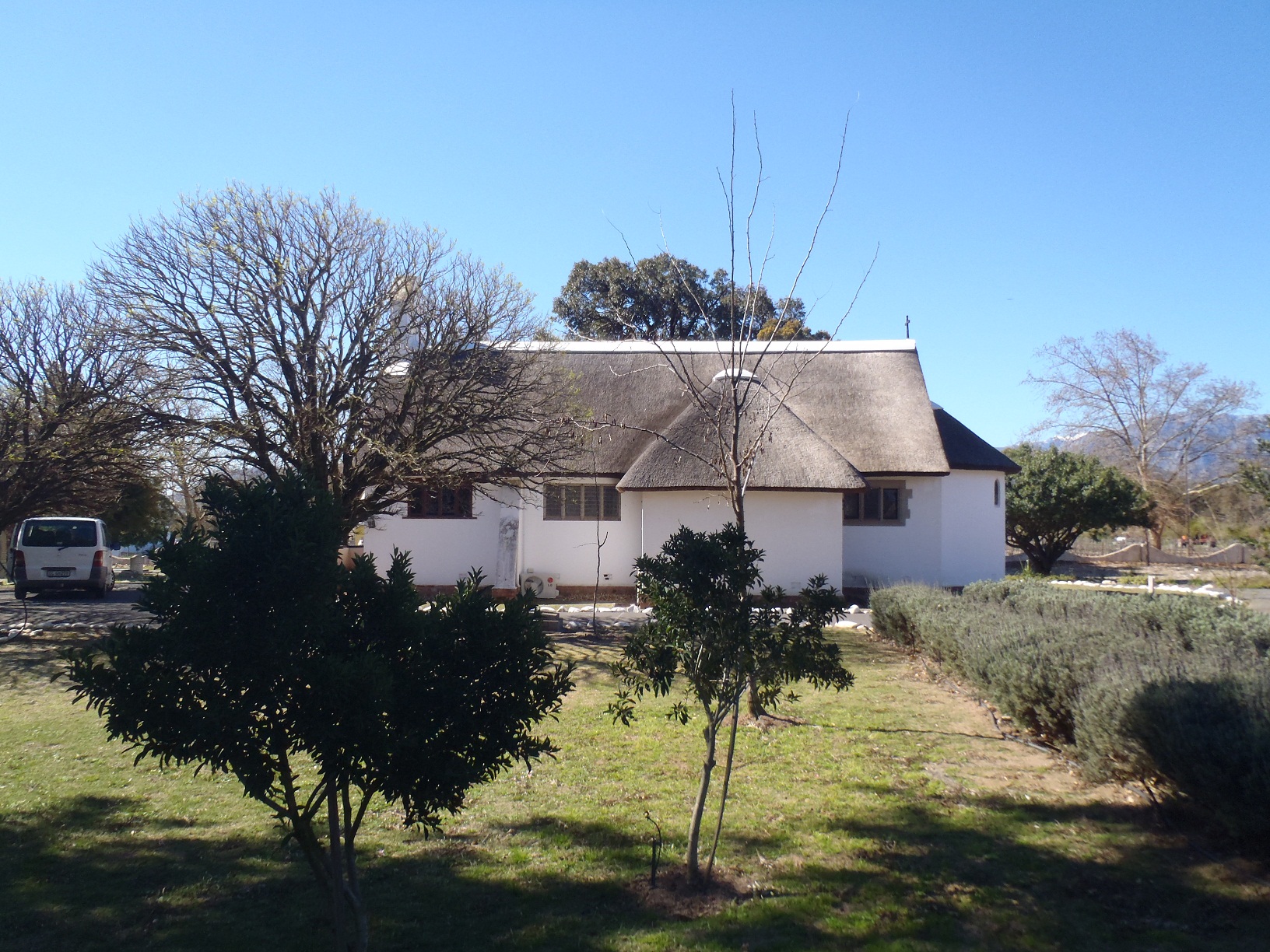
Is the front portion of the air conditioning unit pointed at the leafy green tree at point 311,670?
yes

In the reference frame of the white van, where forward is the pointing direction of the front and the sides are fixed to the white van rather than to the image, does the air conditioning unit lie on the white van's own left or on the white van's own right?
on the white van's own right

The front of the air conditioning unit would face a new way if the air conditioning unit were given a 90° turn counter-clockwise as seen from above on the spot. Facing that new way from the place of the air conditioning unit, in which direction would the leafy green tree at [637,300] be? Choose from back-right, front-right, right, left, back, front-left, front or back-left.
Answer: left

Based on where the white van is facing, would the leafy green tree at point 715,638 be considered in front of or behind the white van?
behind

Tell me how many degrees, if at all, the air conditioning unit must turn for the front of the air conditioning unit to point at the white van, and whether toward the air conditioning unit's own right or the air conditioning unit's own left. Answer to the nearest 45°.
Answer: approximately 90° to the air conditioning unit's own right

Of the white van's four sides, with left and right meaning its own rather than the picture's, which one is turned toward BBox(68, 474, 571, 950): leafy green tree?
back

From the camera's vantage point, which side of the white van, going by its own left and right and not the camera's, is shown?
back

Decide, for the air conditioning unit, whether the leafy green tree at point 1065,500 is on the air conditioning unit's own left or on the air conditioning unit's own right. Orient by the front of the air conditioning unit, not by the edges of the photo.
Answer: on the air conditioning unit's own left

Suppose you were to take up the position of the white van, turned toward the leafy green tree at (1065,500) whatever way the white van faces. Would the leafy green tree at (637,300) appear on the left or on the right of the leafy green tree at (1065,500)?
left
